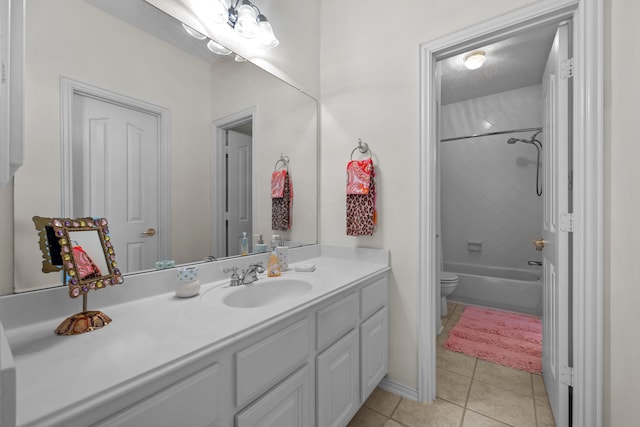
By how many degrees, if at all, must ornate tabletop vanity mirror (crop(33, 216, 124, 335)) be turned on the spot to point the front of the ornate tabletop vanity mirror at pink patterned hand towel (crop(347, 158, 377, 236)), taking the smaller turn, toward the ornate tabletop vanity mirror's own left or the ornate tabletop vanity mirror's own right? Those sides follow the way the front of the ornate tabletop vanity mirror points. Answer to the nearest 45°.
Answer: approximately 45° to the ornate tabletop vanity mirror's own left

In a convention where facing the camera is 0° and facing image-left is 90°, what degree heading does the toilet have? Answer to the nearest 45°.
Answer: approximately 270°

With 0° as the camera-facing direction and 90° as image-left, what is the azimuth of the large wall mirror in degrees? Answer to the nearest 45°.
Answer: approximately 315°

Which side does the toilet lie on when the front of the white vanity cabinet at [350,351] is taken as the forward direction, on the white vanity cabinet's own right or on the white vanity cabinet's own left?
on the white vanity cabinet's own left

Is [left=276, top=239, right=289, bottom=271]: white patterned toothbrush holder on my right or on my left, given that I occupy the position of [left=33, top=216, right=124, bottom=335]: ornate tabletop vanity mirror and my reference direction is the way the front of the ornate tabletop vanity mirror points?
on my left
